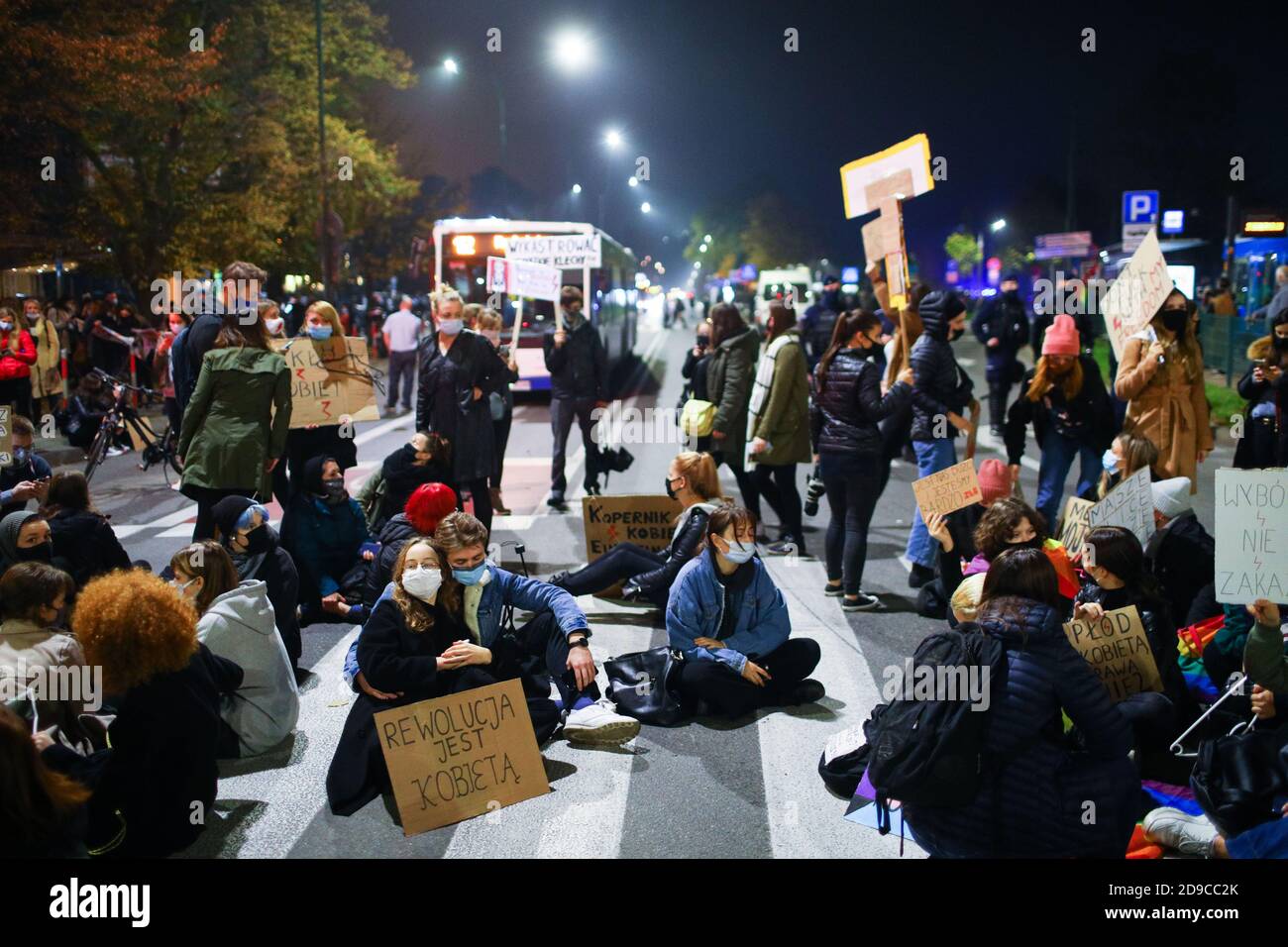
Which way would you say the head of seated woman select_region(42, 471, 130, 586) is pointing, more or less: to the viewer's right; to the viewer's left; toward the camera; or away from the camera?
away from the camera

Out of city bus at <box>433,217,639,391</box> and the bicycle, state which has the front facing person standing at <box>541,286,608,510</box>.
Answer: the city bus

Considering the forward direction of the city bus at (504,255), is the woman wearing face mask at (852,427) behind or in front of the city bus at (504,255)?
in front

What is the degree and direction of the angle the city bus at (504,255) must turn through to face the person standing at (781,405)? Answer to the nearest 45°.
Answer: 0° — it already faces them

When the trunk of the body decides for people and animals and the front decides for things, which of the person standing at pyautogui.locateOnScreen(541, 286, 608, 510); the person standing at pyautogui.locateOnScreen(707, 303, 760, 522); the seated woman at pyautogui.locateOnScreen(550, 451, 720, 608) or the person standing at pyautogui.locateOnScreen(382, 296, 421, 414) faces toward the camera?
the person standing at pyautogui.locateOnScreen(541, 286, 608, 510)

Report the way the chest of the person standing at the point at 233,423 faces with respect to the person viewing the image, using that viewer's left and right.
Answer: facing away from the viewer

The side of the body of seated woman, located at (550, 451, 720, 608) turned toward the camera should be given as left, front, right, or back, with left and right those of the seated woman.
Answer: left
